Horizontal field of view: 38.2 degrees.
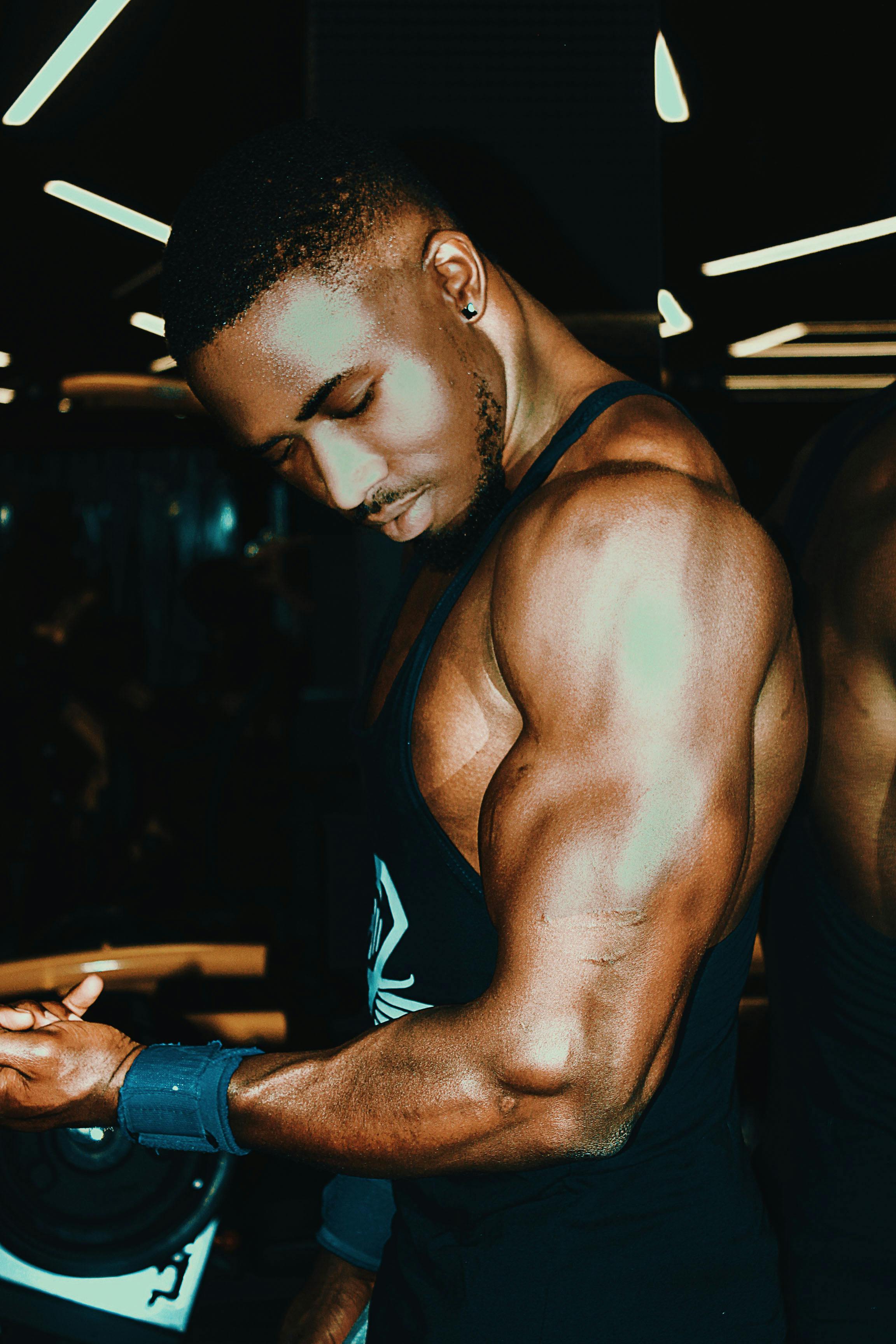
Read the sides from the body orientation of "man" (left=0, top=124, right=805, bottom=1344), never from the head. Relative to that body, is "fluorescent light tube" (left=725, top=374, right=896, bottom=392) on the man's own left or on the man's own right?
on the man's own right

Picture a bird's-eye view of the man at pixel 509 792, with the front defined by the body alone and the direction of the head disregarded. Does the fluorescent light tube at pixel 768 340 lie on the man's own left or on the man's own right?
on the man's own right

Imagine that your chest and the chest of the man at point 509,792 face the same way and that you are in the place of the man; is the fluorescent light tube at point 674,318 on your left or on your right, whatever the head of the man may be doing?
on your right

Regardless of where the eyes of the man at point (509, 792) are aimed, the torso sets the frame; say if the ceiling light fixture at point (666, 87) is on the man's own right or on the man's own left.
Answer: on the man's own right

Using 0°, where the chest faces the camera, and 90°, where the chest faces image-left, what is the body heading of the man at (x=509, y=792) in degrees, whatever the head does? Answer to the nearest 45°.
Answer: approximately 90°

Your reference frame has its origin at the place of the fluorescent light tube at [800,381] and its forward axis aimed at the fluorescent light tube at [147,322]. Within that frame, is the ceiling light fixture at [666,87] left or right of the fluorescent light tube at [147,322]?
left

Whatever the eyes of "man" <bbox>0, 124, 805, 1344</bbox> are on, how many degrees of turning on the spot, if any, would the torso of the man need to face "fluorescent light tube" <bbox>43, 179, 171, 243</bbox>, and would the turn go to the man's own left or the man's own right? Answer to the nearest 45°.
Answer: approximately 90° to the man's own right

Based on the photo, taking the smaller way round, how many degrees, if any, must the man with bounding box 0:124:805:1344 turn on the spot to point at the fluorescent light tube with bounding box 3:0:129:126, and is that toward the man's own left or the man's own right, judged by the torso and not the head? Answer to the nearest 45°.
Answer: approximately 90° to the man's own right
